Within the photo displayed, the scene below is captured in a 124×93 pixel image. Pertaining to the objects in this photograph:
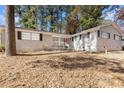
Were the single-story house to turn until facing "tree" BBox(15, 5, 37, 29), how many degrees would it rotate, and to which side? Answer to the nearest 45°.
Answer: approximately 180°
